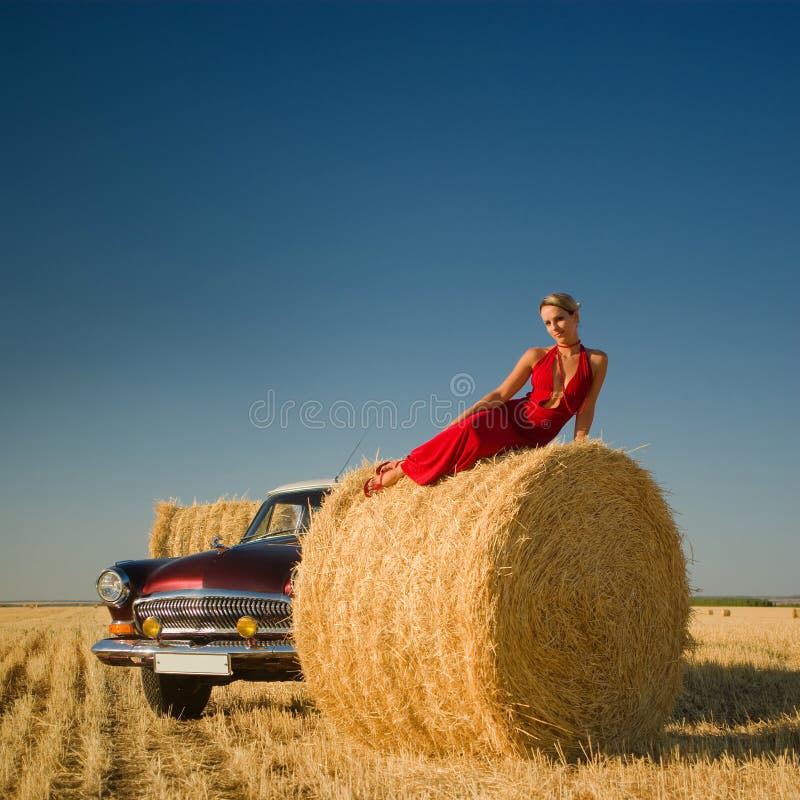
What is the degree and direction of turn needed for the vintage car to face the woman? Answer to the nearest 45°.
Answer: approximately 90° to its left

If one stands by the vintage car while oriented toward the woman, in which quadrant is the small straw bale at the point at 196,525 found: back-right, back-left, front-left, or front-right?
back-left

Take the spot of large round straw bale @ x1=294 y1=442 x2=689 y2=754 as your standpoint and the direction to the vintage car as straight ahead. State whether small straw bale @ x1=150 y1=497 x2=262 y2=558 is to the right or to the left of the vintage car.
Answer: right

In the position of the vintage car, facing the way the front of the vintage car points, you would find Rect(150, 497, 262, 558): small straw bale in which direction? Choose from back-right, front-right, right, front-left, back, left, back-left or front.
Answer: back-right

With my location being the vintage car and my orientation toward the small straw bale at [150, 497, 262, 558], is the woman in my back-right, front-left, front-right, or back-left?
back-right

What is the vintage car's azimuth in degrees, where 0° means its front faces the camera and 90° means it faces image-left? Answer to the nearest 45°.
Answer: approximately 45°

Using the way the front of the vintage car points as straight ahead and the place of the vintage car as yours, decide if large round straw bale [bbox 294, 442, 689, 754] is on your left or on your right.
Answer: on your left
